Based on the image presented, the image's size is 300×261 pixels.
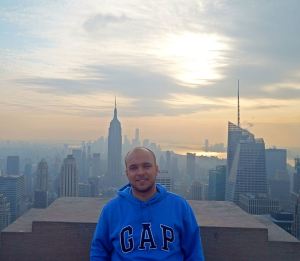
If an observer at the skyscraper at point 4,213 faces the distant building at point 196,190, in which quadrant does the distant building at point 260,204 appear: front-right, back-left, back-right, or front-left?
front-right

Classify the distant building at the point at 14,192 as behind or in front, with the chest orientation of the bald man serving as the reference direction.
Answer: behind

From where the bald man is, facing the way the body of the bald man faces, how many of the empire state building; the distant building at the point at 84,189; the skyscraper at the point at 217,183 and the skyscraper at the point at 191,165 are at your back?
4

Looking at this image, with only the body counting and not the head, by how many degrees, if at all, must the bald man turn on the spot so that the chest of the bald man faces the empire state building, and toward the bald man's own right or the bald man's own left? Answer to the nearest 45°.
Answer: approximately 180°

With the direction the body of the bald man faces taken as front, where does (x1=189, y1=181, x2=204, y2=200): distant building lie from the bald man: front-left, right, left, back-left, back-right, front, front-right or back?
back

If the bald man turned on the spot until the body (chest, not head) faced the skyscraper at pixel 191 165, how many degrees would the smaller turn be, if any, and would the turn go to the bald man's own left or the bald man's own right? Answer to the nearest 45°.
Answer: approximately 180°

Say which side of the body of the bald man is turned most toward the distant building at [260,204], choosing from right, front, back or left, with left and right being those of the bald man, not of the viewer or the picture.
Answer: back

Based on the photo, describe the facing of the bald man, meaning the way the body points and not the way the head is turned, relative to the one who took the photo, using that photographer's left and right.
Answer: facing the viewer

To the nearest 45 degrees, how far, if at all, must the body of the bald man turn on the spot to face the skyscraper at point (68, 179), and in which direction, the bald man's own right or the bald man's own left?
approximately 180°

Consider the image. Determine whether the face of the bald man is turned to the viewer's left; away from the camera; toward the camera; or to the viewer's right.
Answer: toward the camera

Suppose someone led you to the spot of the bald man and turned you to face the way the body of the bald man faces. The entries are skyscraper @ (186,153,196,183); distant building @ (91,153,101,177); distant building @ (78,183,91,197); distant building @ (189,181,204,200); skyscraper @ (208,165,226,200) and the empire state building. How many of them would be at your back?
6

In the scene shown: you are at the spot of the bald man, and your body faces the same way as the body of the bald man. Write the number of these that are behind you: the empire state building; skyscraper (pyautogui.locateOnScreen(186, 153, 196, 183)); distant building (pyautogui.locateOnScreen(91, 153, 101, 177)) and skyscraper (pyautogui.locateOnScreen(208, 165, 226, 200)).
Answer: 4
